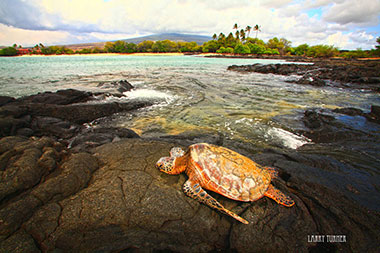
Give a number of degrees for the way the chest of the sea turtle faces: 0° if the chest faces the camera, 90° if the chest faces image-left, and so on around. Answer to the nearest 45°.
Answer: approximately 90°
